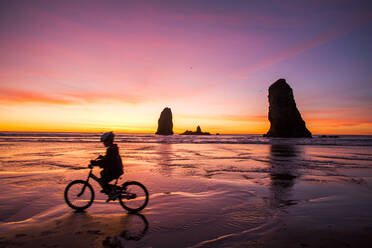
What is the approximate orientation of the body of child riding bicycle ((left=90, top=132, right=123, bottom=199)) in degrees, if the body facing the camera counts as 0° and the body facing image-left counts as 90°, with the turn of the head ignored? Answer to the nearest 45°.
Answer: approximately 90°

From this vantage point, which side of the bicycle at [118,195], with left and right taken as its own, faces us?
left
